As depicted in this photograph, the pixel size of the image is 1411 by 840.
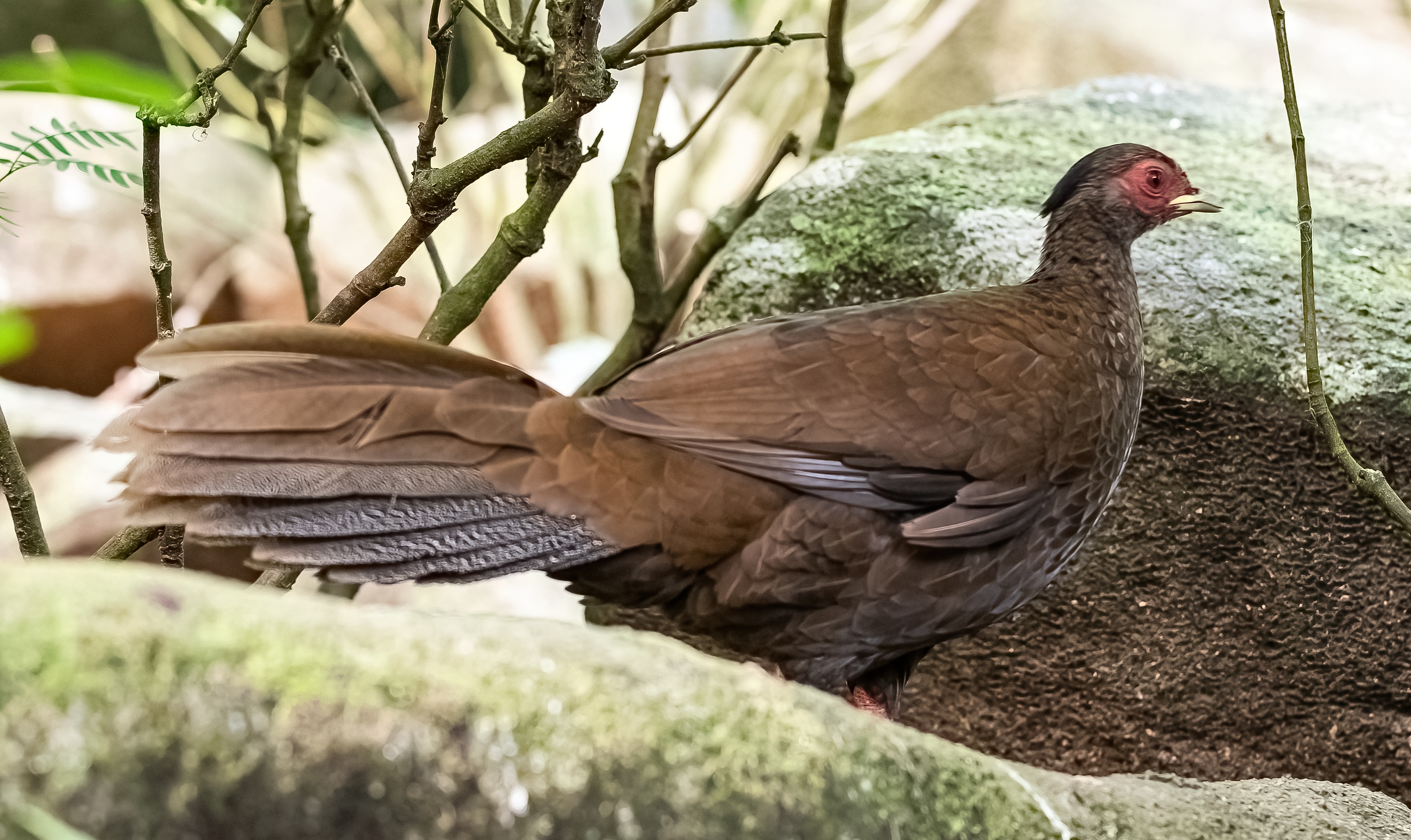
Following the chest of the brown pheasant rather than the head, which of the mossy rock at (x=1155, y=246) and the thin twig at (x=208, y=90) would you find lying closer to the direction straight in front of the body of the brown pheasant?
the mossy rock

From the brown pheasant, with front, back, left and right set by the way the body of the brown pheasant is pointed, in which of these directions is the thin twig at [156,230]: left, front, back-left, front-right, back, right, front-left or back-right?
back

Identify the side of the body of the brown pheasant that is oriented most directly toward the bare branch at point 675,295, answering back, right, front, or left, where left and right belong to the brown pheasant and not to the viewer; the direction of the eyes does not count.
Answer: left

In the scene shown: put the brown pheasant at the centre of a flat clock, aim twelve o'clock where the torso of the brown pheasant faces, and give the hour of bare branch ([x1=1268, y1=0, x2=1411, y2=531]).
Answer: The bare branch is roughly at 12 o'clock from the brown pheasant.

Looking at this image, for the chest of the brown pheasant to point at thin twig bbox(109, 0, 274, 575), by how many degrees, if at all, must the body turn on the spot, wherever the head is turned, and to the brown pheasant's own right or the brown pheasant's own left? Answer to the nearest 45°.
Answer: approximately 180°

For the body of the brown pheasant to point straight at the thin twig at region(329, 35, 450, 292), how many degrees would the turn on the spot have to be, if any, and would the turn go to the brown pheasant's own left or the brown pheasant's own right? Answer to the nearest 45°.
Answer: approximately 135° to the brown pheasant's own left

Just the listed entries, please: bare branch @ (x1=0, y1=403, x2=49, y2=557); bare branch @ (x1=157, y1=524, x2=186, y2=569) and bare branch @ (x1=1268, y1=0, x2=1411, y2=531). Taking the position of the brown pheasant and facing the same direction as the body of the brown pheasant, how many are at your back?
2

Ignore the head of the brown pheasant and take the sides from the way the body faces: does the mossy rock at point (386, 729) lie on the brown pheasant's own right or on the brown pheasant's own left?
on the brown pheasant's own right

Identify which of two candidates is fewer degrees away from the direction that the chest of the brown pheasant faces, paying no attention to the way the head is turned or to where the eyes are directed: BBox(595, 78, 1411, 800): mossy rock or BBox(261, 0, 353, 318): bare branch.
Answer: the mossy rock

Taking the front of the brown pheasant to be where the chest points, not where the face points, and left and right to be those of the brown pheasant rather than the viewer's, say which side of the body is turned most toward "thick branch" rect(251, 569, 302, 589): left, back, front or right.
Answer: back

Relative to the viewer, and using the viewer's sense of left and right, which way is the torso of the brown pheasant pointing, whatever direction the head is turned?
facing to the right of the viewer
